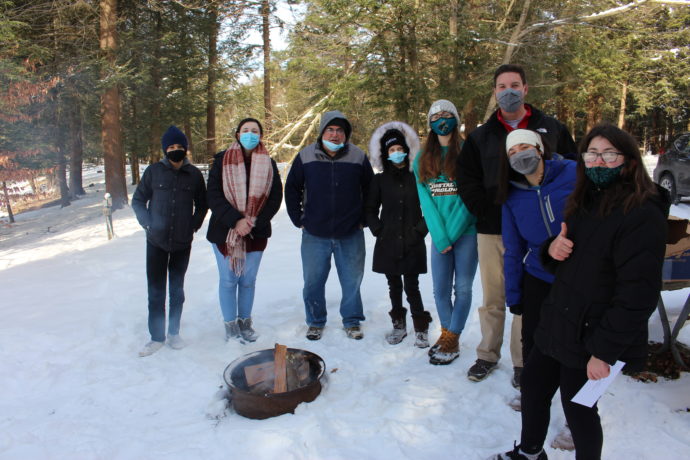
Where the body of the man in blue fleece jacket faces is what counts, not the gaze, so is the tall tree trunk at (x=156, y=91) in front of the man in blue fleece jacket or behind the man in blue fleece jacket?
behind

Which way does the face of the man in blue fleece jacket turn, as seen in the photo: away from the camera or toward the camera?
toward the camera

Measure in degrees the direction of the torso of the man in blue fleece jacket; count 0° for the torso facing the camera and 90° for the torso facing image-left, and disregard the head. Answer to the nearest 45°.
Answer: approximately 0°

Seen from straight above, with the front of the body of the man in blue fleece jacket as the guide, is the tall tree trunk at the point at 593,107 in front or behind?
behind

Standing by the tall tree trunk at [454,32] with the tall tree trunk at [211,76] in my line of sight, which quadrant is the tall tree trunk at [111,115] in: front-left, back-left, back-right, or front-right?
front-left

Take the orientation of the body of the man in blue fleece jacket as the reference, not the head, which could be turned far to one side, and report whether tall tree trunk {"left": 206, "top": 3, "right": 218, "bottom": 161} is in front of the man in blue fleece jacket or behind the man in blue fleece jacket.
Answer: behind

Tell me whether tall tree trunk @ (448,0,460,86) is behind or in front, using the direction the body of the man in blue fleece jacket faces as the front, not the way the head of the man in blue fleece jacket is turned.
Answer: behind

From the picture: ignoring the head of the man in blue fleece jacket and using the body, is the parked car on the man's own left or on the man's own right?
on the man's own left

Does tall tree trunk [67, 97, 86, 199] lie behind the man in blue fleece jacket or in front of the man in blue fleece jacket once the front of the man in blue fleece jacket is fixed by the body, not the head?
behind

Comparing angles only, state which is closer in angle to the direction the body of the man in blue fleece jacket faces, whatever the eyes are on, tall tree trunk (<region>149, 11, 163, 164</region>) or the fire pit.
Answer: the fire pit

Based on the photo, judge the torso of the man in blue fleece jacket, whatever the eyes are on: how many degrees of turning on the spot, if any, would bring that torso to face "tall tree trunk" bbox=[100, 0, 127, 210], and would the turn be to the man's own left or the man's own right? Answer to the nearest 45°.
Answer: approximately 135° to the man's own right

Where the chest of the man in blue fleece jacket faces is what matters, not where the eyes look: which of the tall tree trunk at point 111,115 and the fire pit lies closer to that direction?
the fire pit
